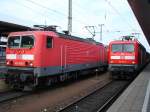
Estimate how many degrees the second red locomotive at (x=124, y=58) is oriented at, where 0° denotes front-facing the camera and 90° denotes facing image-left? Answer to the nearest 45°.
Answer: approximately 0°

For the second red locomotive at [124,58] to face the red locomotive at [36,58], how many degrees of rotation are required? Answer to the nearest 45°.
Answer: approximately 45° to its right

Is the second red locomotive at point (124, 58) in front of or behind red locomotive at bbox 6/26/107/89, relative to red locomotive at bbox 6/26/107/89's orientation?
behind

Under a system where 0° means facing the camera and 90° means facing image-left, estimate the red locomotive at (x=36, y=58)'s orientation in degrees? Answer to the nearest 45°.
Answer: approximately 45°
